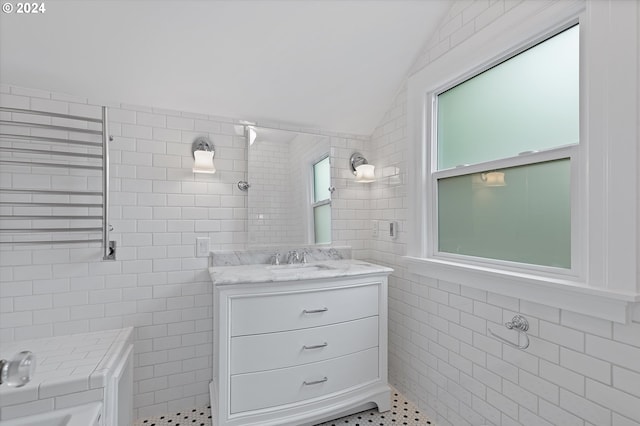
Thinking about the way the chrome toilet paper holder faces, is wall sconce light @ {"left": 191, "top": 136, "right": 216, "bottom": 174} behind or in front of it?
in front

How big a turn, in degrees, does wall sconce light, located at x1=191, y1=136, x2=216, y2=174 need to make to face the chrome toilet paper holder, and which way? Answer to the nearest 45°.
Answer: approximately 45° to its left

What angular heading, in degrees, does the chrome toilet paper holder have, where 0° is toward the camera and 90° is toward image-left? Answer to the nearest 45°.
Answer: approximately 45°

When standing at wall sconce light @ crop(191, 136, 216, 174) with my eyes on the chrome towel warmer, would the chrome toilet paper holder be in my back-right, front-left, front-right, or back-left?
back-left

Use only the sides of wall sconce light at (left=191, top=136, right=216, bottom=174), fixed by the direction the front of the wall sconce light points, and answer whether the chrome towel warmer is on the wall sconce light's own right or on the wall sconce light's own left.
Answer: on the wall sconce light's own right

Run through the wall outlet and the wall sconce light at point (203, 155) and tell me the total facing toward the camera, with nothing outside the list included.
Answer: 2

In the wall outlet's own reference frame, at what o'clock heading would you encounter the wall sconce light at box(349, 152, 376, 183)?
The wall sconce light is roughly at 9 o'clock from the wall outlet.

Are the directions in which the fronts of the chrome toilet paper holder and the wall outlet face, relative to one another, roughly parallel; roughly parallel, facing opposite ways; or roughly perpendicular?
roughly perpendicular

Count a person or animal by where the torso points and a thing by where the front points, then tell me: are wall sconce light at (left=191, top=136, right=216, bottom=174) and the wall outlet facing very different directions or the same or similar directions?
same or similar directions

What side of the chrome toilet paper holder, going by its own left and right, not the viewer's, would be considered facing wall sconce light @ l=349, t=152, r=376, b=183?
right

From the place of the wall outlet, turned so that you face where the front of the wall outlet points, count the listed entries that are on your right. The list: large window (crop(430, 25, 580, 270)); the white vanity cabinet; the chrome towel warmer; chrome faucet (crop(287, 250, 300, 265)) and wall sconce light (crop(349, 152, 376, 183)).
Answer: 1

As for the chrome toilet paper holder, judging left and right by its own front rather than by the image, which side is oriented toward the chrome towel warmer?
front

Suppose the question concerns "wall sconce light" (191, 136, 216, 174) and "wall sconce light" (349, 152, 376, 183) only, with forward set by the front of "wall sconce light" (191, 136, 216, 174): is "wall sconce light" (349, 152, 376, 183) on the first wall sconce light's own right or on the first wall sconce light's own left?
on the first wall sconce light's own left

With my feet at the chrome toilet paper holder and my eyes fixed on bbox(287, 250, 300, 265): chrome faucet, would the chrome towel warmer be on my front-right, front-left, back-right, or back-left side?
front-left

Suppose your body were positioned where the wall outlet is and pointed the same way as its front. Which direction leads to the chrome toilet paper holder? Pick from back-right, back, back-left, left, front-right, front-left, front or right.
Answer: front-left

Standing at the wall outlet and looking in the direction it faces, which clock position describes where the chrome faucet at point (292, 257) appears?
The chrome faucet is roughly at 9 o'clock from the wall outlet.

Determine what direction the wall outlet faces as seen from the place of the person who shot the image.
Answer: facing the viewer

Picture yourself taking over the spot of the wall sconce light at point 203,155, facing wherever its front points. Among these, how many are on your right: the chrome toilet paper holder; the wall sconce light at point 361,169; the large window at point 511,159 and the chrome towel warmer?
1

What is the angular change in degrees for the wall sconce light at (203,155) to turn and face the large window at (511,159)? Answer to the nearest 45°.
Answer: approximately 45° to its left
